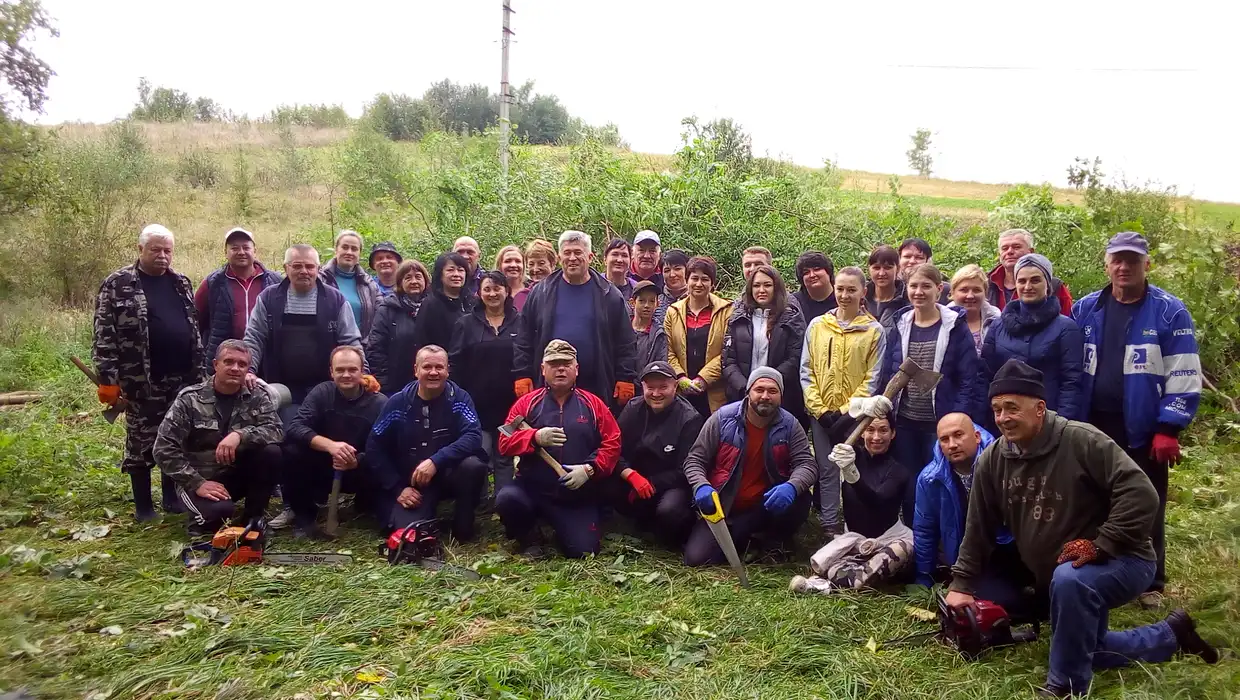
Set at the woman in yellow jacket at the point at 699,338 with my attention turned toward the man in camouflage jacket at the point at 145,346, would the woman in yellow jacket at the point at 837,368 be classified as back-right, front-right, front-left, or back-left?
back-left

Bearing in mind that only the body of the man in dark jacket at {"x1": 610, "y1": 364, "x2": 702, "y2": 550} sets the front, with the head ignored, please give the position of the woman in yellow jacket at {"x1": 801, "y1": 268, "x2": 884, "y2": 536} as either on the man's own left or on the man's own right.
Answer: on the man's own left

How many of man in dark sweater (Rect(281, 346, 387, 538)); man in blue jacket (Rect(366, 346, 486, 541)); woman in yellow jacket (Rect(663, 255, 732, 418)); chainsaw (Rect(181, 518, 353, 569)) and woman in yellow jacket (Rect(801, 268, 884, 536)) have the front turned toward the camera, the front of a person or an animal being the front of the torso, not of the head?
4

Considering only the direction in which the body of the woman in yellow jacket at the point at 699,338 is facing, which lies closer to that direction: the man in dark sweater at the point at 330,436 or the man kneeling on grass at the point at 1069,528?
the man kneeling on grass

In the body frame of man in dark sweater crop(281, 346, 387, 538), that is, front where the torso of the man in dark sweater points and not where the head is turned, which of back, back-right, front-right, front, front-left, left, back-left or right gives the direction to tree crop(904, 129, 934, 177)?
back-left

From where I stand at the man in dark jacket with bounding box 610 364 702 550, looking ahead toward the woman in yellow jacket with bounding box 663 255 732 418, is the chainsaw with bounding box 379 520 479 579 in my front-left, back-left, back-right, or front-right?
back-left

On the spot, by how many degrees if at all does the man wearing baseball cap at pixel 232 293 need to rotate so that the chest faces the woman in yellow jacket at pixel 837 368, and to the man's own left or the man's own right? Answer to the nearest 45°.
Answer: approximately 45° to the man's own left

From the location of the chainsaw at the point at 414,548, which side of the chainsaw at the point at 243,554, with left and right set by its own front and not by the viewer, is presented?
front

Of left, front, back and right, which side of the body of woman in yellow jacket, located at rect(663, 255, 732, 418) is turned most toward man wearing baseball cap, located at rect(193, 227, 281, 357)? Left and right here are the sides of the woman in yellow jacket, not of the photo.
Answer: right

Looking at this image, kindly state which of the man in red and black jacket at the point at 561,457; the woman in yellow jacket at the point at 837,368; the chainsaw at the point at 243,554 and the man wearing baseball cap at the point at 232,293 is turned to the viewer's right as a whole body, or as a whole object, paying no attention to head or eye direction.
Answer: the chainsaw

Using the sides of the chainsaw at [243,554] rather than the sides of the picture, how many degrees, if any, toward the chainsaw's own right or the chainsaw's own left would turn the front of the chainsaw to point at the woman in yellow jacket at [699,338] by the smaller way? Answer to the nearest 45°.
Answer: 0° — it already faces them

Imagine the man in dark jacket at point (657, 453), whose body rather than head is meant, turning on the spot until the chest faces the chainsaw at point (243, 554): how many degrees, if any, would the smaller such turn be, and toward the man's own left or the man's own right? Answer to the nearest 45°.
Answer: approximately 90° to the man's own right
